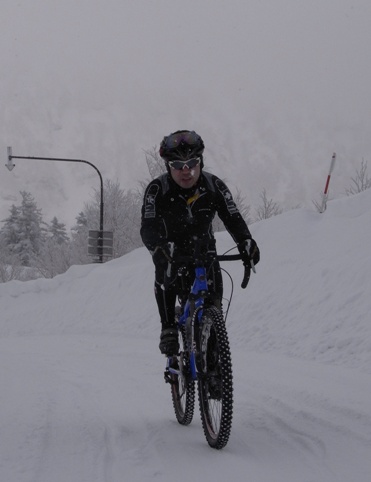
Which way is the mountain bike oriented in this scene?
toward the camera

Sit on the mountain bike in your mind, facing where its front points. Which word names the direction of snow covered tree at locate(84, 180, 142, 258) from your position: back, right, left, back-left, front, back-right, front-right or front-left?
back

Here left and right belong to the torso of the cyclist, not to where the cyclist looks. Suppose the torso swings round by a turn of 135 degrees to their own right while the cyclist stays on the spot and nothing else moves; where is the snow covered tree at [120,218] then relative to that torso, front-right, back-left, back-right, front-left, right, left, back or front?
front-right

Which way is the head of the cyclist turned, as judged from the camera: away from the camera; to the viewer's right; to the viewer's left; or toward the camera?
toward the camera
